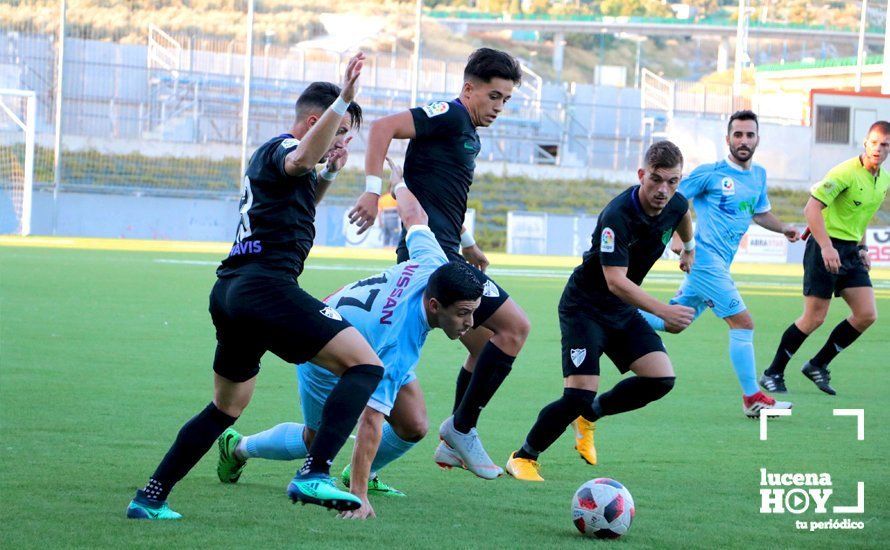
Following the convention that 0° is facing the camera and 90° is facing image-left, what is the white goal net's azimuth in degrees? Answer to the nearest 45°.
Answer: approximately 270°

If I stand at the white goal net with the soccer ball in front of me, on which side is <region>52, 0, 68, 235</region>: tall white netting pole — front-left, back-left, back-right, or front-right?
back-left

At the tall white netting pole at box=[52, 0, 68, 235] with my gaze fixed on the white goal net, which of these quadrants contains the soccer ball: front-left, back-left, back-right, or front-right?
front-left
